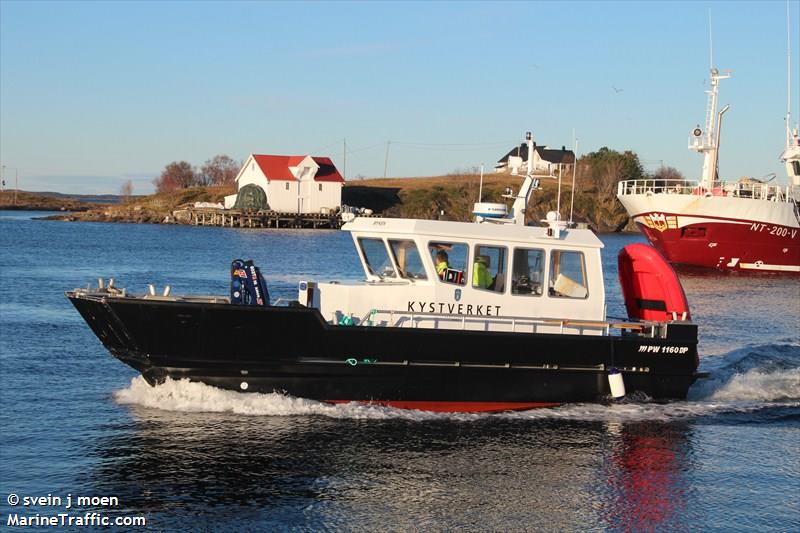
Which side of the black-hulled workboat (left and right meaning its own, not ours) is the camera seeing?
left
